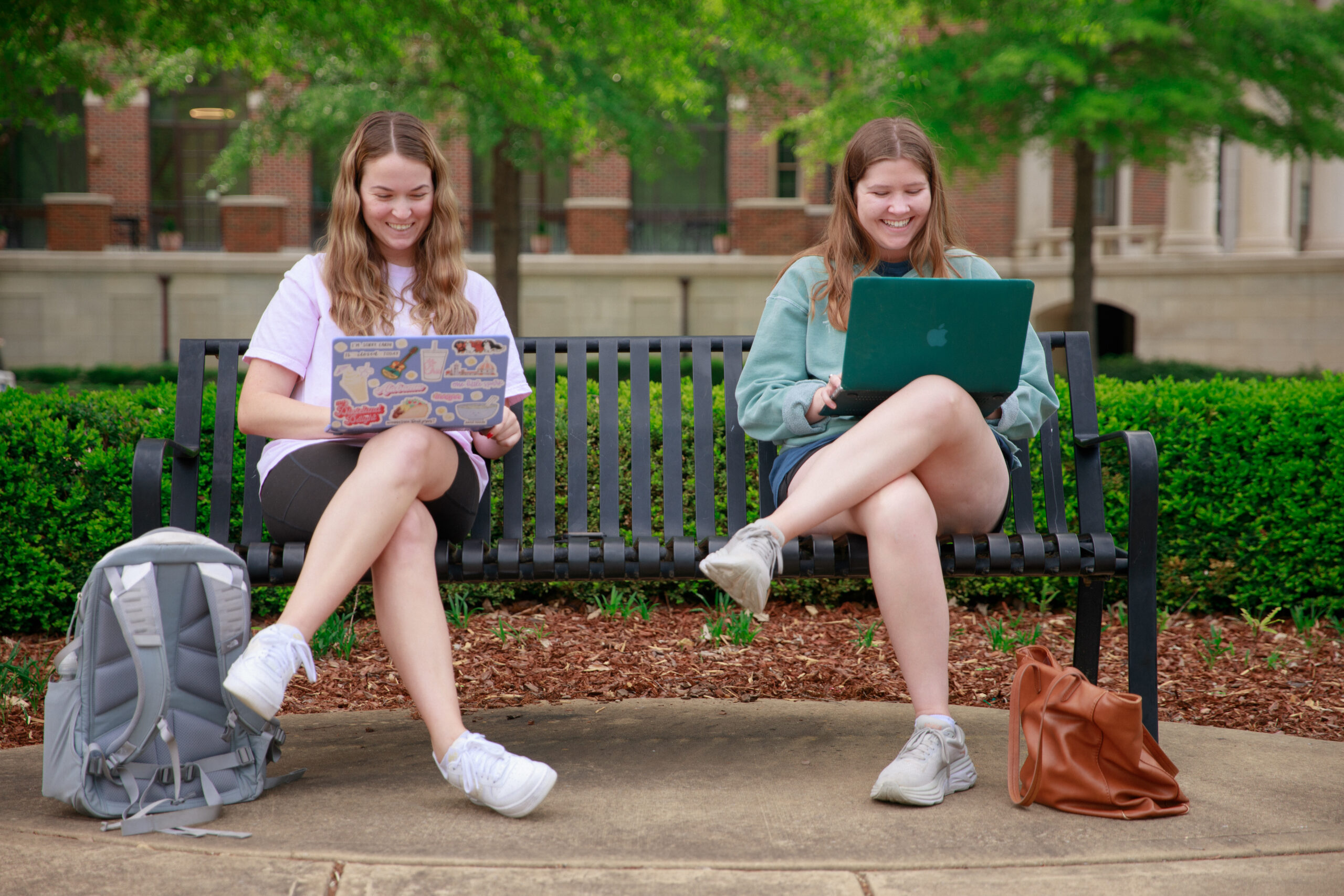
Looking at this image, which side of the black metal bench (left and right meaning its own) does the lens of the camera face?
front

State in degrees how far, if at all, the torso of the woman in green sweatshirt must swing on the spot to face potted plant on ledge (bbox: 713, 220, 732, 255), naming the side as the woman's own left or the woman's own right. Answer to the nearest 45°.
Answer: approximately 180°

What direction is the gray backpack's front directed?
away from the camera

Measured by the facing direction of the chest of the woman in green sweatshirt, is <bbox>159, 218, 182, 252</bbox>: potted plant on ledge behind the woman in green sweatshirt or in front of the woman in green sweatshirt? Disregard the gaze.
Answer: behind

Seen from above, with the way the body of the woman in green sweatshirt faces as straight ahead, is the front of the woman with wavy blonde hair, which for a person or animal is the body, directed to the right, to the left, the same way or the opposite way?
the same way

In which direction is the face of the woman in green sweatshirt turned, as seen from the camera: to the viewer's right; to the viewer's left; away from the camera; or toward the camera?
toward the camera

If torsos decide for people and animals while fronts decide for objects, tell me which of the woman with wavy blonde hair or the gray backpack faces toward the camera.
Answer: the woman with wavy blonde hair

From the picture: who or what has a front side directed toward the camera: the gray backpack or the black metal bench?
the black metal bench

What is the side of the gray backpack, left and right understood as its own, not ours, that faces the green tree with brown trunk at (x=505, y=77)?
front

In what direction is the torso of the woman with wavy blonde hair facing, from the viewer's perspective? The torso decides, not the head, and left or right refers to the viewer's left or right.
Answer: facing the viewer

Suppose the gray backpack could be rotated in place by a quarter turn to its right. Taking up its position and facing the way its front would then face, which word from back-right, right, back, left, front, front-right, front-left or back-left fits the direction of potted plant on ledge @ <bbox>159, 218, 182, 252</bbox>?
left

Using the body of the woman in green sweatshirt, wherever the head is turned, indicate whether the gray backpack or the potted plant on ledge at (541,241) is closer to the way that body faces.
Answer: the gray backpack

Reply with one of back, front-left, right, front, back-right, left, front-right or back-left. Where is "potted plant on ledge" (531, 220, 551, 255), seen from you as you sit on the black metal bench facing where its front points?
back

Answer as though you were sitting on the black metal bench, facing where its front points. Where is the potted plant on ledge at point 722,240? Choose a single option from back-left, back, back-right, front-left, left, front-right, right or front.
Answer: back

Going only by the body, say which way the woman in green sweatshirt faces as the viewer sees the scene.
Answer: toward the camera
